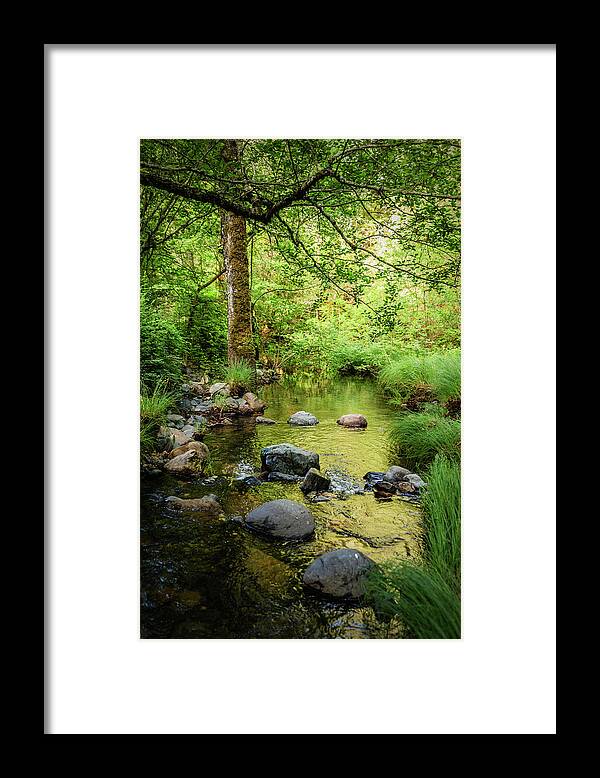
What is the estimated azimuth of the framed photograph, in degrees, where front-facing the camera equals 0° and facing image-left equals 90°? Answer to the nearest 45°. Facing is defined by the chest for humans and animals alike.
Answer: approximately 0°
